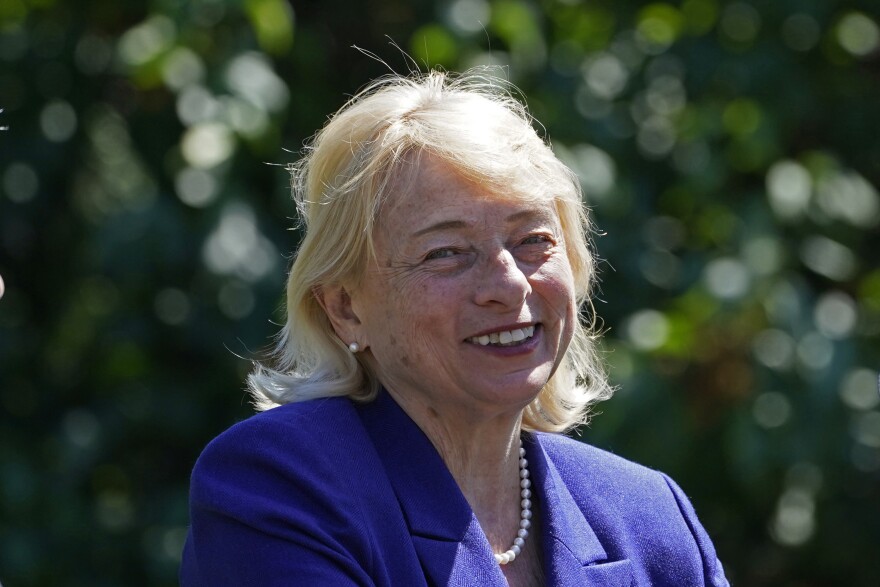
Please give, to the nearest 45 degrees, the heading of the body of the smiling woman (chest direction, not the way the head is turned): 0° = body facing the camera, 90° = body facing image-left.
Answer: approximately 315°

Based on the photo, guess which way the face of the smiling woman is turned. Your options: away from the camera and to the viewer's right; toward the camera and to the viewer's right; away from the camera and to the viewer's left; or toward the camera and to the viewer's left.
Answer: toward the camera and to the viewer's right
